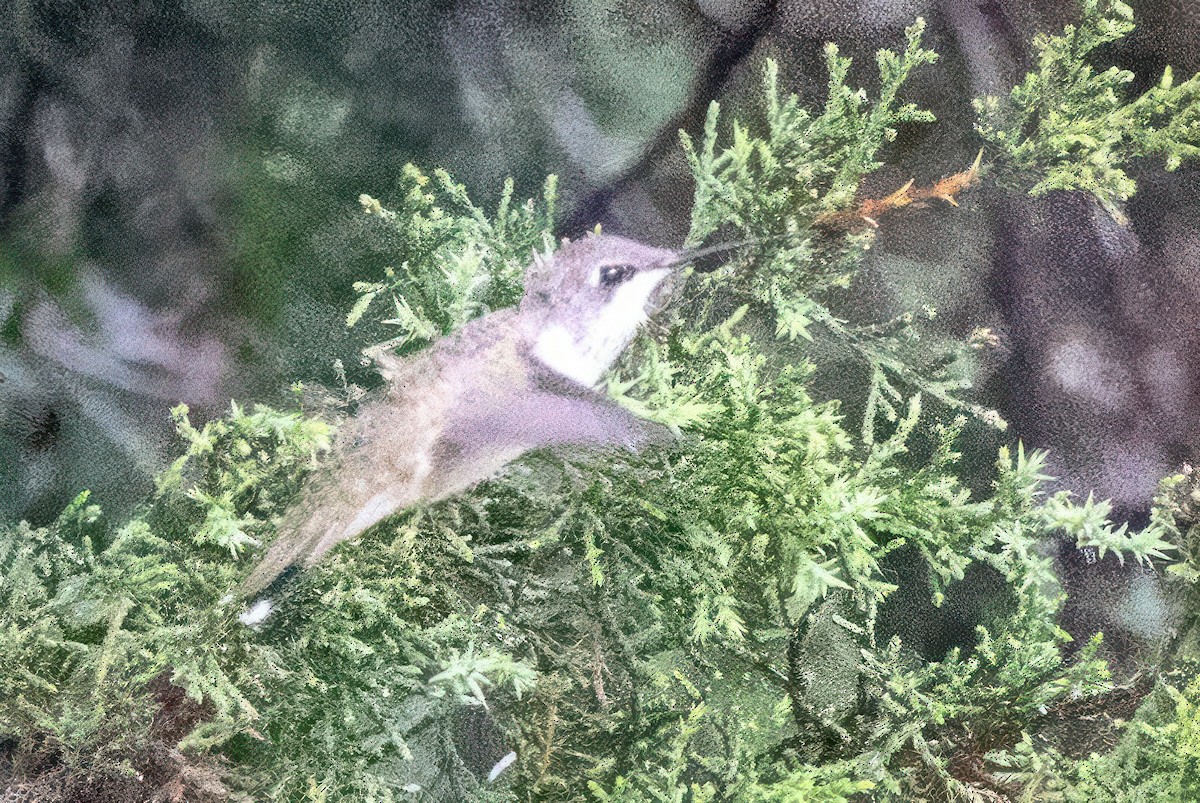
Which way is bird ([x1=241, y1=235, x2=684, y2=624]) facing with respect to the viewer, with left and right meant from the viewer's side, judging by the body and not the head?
facing to the right of the viewer
